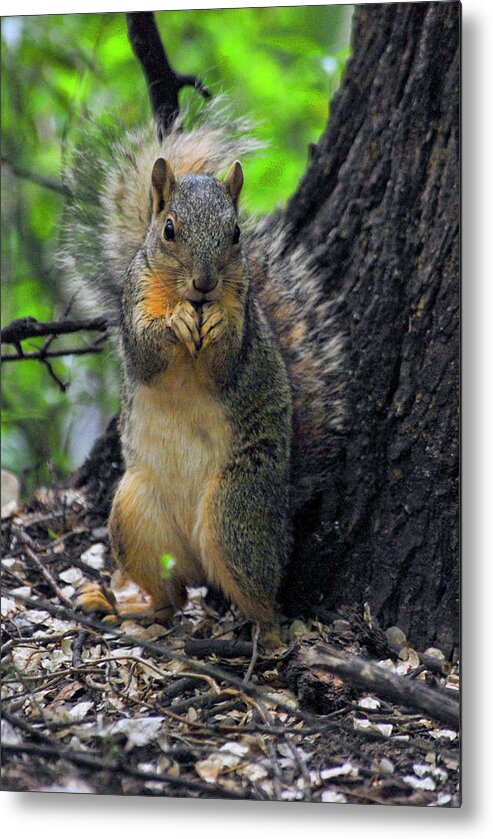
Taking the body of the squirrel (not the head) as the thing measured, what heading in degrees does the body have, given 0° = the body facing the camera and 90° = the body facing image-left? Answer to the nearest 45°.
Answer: approximately 45°
